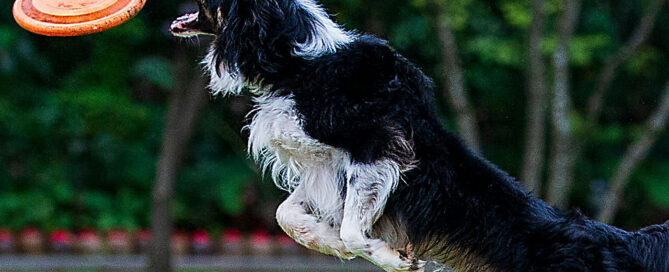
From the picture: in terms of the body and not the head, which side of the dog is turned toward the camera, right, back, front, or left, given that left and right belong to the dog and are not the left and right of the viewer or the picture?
left

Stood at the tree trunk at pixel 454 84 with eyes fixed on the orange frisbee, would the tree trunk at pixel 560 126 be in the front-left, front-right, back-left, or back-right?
back-left

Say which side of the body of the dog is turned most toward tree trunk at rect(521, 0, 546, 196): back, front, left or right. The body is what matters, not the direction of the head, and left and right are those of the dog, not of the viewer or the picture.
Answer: right

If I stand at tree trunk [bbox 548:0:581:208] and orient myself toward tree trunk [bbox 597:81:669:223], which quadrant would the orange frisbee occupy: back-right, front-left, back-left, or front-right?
back-right

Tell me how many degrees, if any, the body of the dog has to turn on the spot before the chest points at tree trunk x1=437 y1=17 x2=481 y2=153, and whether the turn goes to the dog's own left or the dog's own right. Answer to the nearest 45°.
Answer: approximately 90° to the dog's own right
